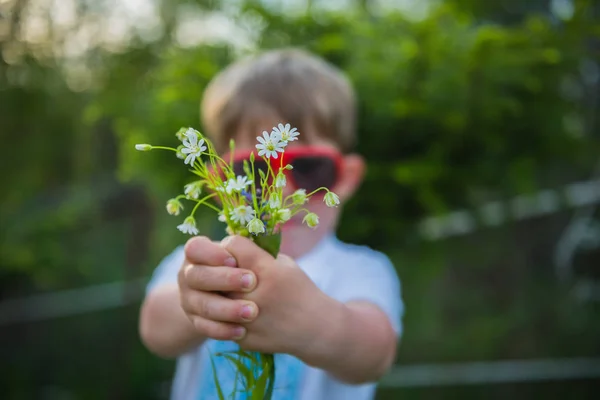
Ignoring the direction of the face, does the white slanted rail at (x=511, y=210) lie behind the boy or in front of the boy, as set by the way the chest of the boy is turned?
behind

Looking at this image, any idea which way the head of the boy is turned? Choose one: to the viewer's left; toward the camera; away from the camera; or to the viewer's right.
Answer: toward the camera

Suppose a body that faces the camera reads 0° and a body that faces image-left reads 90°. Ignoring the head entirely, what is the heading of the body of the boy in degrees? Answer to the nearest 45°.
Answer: approximately 0°

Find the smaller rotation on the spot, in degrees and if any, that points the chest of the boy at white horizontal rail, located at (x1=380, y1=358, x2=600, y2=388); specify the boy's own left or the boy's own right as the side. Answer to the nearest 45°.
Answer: approximately 135° to the boy's own left
